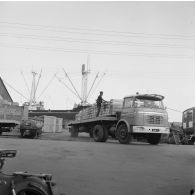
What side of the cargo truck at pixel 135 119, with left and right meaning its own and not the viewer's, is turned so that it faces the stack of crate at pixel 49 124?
back

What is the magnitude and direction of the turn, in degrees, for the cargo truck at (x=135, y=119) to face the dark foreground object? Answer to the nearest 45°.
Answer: approximately 45° to its right

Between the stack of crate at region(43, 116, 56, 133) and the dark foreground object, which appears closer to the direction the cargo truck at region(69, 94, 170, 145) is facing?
the dark foreground object

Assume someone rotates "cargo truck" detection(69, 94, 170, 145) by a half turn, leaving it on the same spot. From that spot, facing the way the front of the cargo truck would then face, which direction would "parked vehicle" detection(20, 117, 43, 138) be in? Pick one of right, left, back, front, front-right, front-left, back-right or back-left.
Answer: front

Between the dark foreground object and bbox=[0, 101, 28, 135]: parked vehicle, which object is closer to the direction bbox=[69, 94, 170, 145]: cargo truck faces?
the dark foreground object

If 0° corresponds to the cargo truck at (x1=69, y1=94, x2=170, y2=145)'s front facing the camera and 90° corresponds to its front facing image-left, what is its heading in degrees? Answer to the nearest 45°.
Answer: approximately 315°

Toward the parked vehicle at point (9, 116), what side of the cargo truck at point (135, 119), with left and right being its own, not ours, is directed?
back

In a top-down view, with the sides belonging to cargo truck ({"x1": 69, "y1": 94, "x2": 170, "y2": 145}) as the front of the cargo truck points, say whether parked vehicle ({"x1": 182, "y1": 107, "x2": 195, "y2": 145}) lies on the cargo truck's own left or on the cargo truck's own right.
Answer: on the cargo truck's own left
